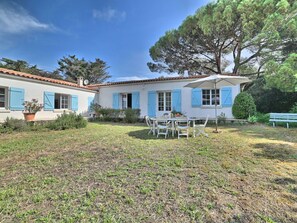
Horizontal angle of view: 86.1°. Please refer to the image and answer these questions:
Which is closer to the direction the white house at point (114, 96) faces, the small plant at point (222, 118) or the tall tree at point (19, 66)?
the small plant

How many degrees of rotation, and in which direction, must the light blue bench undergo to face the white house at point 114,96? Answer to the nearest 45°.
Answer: approximately 90° to its right

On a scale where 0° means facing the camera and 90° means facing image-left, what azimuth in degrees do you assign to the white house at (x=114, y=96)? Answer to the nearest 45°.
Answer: approximately 0°

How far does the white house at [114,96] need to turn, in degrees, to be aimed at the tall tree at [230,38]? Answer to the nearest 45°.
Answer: approximately 90° to its left

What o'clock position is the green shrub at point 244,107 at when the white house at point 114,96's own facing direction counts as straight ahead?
The green shrub is roughly at 10 o'clock from the white house.

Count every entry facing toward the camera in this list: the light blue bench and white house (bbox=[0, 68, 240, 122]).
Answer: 2

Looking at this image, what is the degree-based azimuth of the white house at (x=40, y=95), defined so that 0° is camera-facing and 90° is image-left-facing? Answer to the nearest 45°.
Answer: approximately 315°
